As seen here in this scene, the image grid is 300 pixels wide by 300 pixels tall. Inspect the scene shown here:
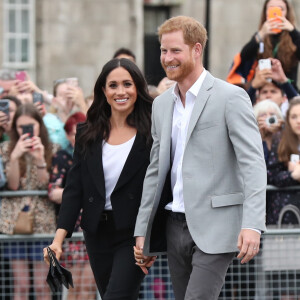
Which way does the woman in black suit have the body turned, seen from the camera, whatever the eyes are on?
toward the camera

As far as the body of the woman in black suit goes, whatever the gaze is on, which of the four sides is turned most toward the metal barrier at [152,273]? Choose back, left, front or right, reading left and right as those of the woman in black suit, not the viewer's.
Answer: back

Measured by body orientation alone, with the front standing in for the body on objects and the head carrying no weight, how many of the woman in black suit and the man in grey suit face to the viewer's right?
0

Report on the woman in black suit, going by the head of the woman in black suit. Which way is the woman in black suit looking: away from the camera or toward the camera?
toward the camera

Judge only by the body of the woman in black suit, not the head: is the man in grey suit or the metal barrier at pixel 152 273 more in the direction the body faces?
the man in grey suit

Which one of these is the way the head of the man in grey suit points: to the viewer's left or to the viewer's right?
to the viewer's left

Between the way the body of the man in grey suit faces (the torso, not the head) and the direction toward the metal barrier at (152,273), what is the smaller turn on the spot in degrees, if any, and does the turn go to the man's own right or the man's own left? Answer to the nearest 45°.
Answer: approximately 135° to the man's own right

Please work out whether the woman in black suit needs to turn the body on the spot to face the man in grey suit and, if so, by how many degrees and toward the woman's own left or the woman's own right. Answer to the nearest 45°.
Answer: approximately 45° to the woman's own left

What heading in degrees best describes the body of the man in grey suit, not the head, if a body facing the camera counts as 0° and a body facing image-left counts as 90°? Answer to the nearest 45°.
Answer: approximately 45°

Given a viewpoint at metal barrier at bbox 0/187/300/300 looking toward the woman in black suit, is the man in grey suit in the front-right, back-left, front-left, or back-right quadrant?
front-left

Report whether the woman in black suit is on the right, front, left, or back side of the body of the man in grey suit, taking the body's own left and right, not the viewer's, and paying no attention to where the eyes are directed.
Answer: right
